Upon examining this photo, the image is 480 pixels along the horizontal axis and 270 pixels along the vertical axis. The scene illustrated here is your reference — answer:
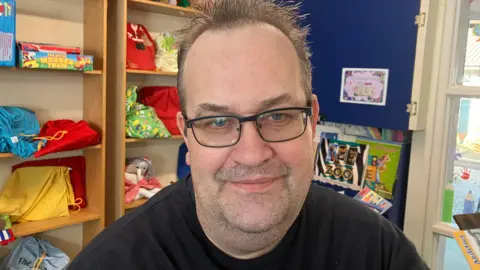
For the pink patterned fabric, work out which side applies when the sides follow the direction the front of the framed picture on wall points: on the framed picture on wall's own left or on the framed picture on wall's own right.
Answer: on the framed picture on wall's own right

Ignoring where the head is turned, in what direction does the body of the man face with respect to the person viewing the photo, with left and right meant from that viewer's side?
facing the viewer

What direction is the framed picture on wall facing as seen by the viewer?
toward the camera

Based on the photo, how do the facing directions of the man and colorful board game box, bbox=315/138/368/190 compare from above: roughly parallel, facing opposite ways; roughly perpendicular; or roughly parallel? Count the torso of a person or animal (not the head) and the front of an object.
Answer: roughly parallel

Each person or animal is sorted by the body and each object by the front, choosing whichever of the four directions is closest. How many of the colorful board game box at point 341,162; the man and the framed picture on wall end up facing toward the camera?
3

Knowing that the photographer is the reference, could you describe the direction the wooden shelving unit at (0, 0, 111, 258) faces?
facing the viewer and to the right of the viewer

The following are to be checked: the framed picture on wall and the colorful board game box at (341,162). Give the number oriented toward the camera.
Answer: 2

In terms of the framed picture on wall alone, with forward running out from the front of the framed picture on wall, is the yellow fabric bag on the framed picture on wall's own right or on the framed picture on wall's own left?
on the framed picture on wall's own right
